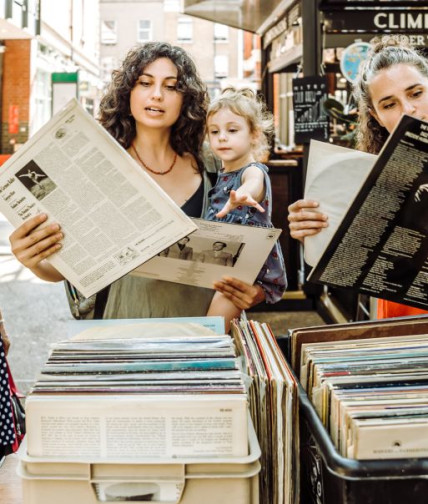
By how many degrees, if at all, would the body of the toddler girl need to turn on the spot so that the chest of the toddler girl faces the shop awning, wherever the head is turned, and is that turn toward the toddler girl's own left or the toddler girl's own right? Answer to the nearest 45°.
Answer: approximately 135° to the toddler girl's own right

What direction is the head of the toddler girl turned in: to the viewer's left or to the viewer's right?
to the viewer's left

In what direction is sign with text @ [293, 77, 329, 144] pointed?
toward the camera

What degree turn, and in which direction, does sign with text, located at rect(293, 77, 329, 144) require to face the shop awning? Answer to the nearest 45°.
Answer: approximately 180°

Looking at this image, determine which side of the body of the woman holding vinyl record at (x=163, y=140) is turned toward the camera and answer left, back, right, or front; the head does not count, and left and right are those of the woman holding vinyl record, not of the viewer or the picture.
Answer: front

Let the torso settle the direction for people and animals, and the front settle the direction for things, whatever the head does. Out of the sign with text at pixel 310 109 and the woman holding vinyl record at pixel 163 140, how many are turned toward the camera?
2

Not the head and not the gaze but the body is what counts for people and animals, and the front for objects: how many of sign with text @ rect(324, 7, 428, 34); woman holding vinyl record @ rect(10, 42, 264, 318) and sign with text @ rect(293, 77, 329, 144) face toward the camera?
3

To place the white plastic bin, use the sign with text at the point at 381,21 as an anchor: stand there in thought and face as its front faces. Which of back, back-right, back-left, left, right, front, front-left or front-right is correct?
front

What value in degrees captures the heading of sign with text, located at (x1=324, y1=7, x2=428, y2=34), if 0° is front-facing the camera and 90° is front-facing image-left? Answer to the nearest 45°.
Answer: approximately 0°

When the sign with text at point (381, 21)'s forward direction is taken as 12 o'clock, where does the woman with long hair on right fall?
The woman with long hair on right is roughly at 12 o'clock from the sign with text.

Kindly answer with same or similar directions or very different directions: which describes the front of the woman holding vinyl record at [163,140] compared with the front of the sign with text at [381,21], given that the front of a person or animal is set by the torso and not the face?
same or similar directions

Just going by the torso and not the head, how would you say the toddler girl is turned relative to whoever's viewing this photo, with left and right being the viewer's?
facing the viewer and to the left of the viewer

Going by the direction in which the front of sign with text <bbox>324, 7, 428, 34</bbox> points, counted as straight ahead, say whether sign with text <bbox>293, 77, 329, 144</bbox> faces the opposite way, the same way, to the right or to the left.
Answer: the same way

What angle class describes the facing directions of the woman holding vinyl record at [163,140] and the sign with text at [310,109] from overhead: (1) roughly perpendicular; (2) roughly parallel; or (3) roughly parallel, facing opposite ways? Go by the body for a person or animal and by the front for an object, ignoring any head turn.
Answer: roughly parallel

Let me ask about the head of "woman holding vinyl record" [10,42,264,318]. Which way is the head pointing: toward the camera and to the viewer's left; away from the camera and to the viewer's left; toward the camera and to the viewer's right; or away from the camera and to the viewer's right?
toward the camera and to the viewer's left

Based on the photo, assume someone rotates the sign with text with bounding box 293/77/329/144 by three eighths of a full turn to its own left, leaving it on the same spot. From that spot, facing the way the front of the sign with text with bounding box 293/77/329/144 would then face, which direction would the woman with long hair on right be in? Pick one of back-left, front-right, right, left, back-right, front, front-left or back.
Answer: back-right
